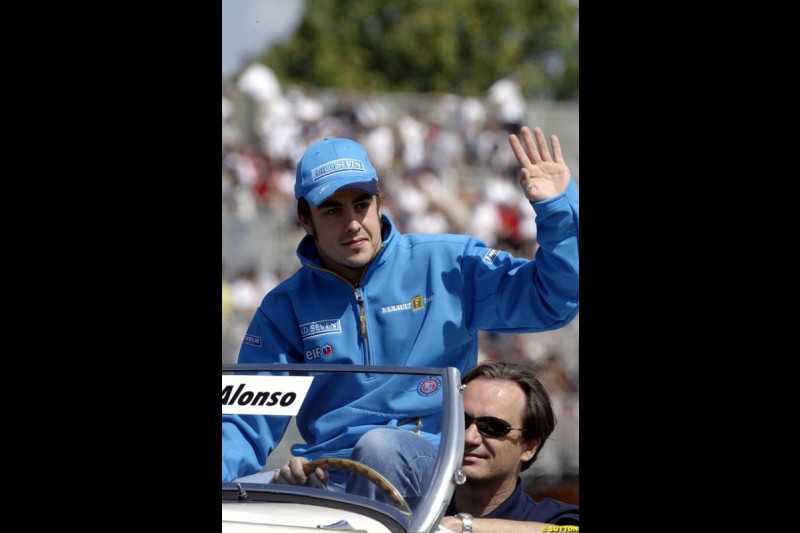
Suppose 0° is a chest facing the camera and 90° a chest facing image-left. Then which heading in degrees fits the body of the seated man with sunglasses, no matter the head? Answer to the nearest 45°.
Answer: approximately 45°
